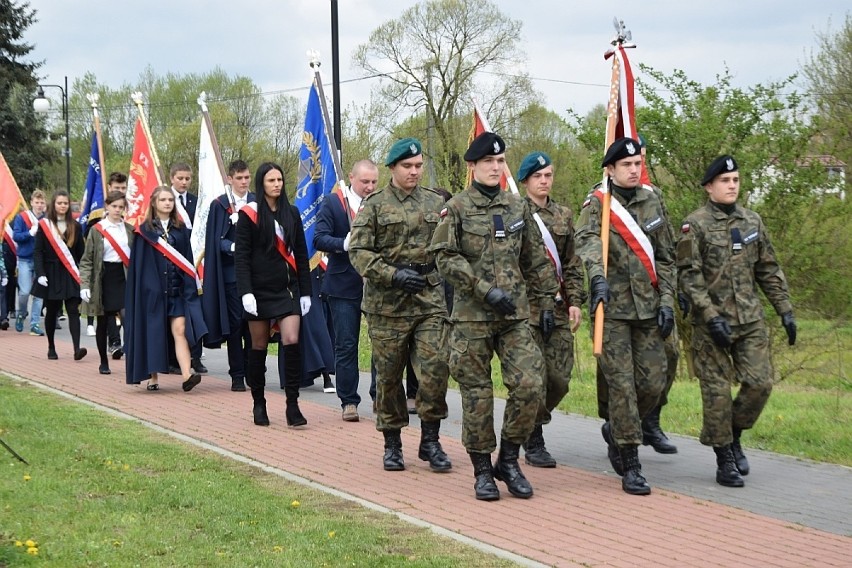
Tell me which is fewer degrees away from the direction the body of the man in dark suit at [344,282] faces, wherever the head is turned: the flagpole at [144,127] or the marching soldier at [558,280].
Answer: the marching soldier

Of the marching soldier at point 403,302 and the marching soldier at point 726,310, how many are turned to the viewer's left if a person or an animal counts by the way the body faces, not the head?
0

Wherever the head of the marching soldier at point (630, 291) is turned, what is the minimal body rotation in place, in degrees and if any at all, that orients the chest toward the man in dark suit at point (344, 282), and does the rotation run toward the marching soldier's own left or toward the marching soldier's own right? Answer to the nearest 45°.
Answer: approximately 180°

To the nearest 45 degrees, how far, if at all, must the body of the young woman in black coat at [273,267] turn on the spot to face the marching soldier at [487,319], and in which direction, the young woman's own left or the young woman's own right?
0° — they already face them

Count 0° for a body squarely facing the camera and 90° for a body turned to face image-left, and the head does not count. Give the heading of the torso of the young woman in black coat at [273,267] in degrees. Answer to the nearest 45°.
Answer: approximately 315°

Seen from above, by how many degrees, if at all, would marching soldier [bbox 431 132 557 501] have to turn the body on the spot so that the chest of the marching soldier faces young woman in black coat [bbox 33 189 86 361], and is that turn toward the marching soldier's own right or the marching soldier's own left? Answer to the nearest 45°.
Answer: approximately 180°

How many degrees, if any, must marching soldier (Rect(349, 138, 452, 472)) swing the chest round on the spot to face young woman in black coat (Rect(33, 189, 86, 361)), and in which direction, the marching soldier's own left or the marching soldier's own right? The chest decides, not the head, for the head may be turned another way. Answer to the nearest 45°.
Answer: approximately 180°

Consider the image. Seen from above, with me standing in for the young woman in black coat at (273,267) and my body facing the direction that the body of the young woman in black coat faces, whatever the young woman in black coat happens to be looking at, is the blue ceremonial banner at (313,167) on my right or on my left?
on my left
